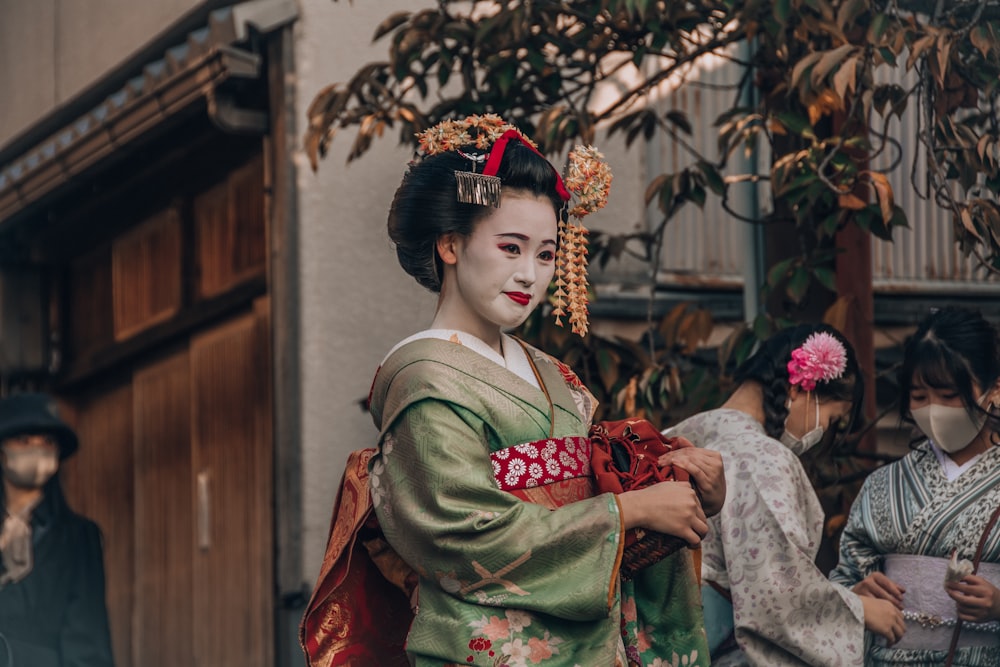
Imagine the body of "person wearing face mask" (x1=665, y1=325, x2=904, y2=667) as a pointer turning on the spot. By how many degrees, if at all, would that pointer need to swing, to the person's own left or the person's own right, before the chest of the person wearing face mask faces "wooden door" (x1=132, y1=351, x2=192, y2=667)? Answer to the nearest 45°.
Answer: approximately 135° to the person's own left

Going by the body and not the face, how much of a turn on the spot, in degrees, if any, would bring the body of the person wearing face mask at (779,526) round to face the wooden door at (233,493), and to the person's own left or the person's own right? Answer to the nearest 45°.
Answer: approximately 135° to the person's own left

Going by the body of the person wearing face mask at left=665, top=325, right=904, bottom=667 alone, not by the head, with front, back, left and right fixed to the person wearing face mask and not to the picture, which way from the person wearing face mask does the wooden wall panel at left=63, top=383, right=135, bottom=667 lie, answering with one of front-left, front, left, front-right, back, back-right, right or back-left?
back-left

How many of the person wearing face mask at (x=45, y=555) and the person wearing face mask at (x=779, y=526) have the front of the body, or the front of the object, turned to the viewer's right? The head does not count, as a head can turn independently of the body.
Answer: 1

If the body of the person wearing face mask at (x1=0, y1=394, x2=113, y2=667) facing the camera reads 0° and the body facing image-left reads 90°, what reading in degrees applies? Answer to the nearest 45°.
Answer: approximately 0°

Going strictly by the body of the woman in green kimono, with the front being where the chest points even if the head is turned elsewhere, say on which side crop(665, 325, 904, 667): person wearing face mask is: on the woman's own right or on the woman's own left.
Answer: on the woman's own left

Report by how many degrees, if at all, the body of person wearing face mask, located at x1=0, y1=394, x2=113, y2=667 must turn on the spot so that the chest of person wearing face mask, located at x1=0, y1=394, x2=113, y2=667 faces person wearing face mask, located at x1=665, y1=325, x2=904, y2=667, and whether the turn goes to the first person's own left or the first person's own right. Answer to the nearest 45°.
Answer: approximately 45° to the first person's own left

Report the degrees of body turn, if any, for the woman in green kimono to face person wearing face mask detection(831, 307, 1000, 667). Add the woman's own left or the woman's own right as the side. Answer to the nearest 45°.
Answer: approximately 90° to the woman's own left

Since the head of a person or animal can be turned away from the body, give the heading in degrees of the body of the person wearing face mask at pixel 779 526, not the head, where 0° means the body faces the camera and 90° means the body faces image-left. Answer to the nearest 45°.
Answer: approximately 270°

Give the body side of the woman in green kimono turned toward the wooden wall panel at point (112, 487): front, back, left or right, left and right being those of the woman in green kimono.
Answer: back

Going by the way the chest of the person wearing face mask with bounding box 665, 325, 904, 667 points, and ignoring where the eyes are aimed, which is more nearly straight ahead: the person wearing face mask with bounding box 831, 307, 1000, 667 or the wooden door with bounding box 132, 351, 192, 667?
the person wearing face mask
